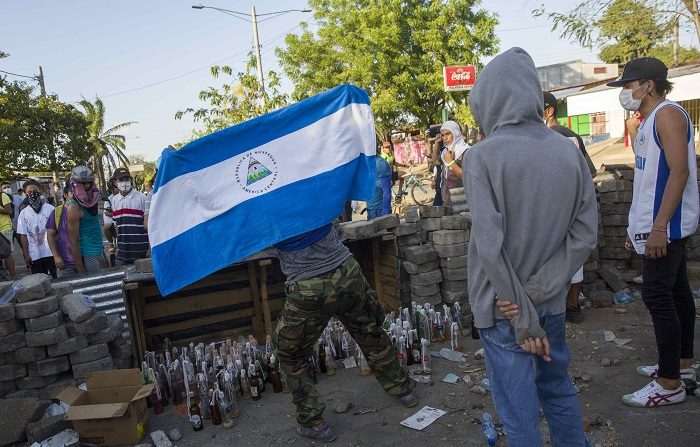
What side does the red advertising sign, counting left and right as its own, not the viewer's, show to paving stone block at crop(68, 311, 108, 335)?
front

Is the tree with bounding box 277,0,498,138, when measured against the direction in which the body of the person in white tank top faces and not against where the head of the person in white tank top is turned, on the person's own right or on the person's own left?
on the person's own right

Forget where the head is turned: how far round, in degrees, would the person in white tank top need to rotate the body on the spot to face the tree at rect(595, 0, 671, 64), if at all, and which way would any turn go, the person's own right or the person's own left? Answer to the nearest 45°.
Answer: approximately 90° to the person's own right

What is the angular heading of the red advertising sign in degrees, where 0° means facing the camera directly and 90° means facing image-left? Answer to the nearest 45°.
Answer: approximately 0°

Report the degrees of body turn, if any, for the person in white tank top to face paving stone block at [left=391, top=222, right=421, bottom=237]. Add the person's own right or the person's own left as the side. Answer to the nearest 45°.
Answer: approximately 45° to the person's own right

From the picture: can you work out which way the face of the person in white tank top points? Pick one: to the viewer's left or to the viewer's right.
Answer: to the viewer's left

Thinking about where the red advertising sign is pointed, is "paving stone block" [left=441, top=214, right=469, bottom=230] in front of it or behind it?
in front

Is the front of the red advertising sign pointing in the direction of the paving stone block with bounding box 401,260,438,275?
yes
